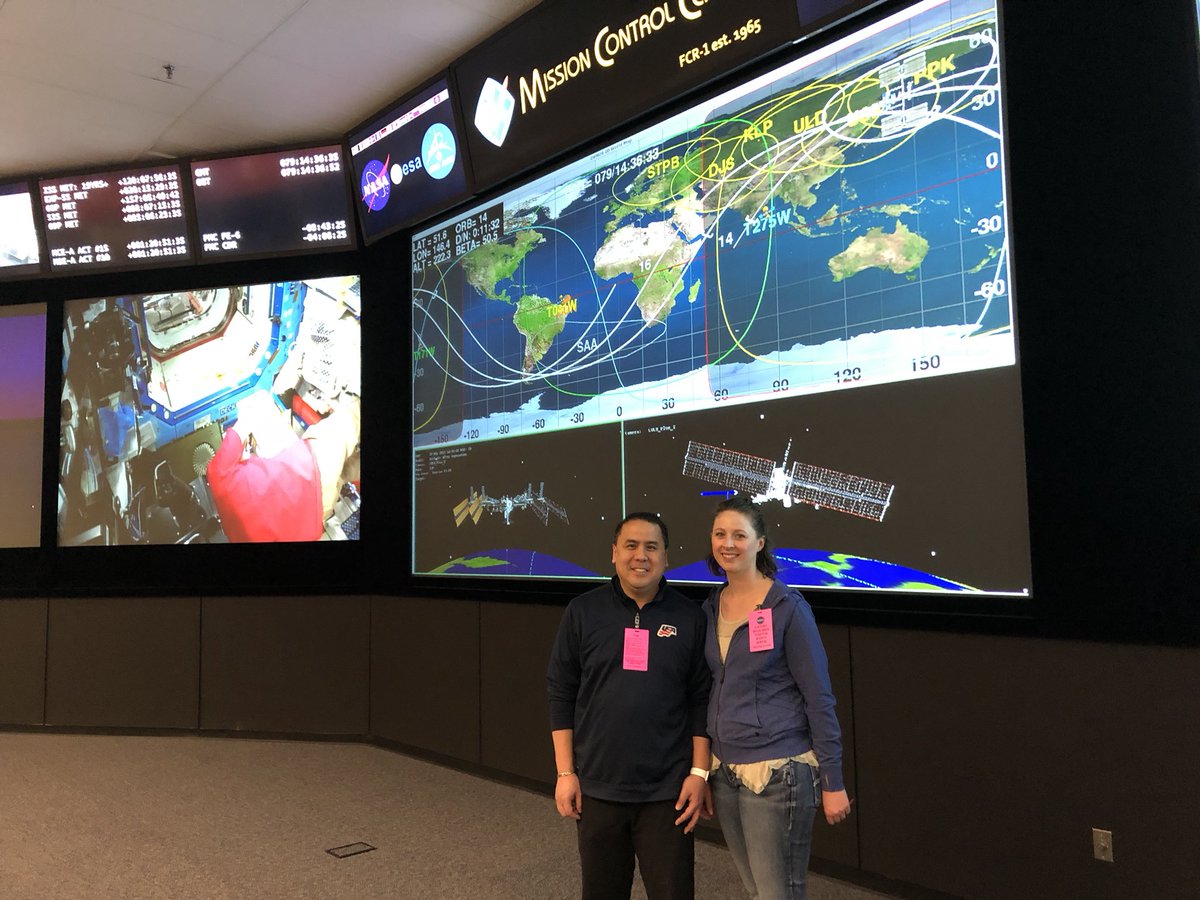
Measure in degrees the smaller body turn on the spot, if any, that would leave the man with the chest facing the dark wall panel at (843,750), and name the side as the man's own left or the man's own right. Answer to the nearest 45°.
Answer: approximately 135° to the man's own left

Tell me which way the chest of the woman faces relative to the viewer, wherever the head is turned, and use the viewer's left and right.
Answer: facing the viewer and to the left of the viewer

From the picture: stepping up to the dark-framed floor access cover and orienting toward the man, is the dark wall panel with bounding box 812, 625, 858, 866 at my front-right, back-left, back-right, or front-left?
front-left

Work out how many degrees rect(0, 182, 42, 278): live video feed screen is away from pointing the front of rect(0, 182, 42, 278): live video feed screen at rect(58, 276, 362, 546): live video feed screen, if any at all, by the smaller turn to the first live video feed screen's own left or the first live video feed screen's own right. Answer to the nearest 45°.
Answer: approximately 45° to the first live video feed screen's own left

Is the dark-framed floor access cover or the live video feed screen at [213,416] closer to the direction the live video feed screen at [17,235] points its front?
the dark-framed floor access cover

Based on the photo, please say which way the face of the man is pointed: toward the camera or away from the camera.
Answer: toward the camera

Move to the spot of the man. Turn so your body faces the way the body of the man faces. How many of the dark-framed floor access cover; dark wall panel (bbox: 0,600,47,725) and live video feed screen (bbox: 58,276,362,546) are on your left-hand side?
0

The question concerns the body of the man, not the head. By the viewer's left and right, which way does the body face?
facing the viewer

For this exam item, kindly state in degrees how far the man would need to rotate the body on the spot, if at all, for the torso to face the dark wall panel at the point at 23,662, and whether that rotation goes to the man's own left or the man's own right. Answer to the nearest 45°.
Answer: approximately 135° to the man's own right

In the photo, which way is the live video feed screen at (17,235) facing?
toward the camera

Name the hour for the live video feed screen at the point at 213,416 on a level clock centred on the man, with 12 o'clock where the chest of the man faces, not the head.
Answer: The live video feed screen is roughly at 5 o'clock from the man.

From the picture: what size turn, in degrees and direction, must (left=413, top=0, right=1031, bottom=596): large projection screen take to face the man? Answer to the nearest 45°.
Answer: approximately 45° to its left

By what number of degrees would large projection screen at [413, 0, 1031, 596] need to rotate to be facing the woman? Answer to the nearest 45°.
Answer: approximately 45° to its left

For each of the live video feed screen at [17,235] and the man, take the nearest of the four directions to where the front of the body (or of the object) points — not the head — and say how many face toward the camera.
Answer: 2
